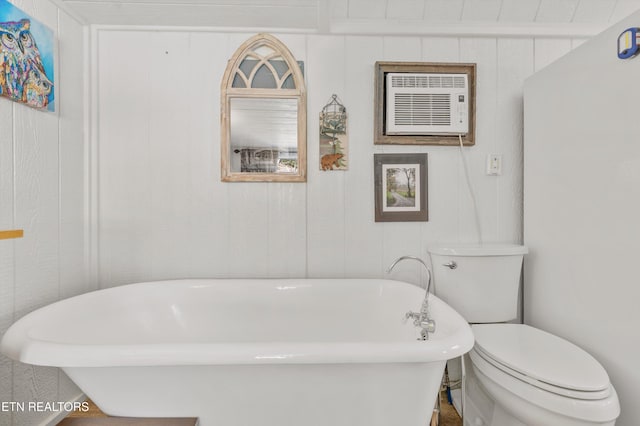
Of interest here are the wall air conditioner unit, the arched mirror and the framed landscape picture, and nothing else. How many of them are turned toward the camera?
3

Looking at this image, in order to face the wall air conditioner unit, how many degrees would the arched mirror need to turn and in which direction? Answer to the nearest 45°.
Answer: approximately 90° to its left

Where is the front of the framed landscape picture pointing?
toward the camera

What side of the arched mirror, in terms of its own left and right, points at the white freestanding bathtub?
front

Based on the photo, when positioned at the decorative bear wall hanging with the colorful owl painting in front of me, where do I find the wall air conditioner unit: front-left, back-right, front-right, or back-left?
back-left

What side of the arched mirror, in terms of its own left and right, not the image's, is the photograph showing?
front

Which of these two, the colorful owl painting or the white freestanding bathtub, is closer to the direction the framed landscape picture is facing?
the white freestanding bathtub
